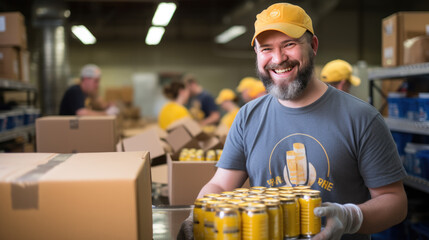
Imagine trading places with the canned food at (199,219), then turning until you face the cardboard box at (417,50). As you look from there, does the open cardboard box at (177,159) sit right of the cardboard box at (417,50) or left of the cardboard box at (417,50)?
left
